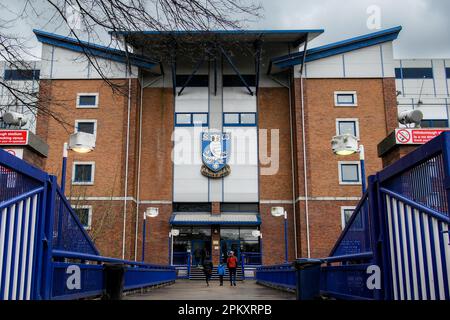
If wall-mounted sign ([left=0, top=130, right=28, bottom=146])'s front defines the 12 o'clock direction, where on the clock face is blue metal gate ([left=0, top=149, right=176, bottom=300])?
The blue metal gate is roughly at 12 o'clock from the wall-mounted sign.

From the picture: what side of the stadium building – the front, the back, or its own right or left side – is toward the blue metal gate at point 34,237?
front

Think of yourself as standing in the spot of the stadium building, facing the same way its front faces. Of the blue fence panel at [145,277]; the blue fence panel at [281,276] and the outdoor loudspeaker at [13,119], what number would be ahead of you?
3

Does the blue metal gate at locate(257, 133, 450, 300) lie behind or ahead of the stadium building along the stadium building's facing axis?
ahead

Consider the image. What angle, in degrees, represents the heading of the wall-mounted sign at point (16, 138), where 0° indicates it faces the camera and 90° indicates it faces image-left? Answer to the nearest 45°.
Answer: approximately 0°

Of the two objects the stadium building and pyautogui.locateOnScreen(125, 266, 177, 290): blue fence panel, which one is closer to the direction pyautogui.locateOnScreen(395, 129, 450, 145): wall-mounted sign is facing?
the blue fence panel

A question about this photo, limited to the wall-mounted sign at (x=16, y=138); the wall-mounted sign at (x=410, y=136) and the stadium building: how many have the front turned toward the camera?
3

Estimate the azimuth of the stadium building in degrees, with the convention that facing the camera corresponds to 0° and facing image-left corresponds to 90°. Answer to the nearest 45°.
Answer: approximately 0°

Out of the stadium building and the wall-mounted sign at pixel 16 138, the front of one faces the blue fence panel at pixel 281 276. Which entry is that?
the stadium building

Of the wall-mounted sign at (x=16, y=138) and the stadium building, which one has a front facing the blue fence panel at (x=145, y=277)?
the stadium building

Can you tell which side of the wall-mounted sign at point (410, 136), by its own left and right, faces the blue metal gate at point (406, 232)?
front

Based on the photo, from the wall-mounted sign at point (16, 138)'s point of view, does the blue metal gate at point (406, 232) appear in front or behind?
in front

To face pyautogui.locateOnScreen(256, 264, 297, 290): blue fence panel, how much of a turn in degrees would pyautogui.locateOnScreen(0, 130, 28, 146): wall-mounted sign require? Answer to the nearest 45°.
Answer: approximately 90° to its left
